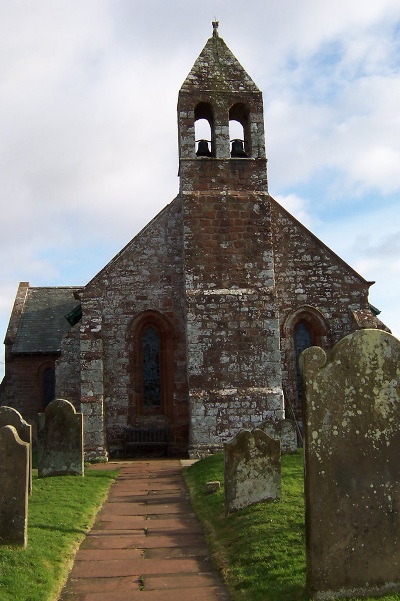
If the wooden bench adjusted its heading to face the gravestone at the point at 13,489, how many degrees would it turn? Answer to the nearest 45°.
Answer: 0° — it already faces it

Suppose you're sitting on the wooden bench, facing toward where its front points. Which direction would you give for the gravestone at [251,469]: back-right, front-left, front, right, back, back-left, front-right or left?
front

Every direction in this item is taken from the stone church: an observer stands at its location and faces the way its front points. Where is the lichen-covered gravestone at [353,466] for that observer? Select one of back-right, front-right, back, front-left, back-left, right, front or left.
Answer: front

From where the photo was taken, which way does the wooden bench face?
toward the camera

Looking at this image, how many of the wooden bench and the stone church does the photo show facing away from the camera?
0

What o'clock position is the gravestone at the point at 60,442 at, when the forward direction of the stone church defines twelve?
The gravestone is roughly at 1 o'clock from the stone church.
